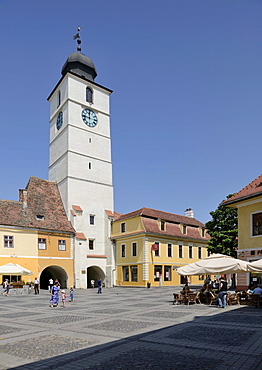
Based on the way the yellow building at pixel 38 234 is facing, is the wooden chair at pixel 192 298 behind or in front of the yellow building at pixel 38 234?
in front

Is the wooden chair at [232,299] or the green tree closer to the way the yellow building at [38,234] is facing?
the wooden chair

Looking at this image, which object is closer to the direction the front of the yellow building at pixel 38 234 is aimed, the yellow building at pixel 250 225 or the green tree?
the yellow building

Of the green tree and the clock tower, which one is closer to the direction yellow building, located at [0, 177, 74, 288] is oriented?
the green tree

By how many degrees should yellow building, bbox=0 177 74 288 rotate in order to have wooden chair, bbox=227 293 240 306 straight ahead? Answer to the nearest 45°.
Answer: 0° — it already faces it

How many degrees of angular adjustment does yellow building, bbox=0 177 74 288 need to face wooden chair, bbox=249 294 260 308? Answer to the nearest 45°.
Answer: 0° — it already faces it

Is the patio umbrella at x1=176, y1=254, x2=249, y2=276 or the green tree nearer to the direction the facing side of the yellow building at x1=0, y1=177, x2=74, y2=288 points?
the patio umbrella

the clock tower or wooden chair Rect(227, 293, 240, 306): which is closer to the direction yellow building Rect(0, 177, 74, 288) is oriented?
the wooden chair

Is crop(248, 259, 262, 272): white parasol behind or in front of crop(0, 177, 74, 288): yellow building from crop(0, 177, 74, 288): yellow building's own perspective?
in front

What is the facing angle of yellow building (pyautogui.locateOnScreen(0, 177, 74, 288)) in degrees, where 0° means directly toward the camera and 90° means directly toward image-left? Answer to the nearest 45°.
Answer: approximately 0°

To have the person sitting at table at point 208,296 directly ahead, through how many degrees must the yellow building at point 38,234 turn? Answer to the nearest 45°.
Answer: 0° — it already faces them

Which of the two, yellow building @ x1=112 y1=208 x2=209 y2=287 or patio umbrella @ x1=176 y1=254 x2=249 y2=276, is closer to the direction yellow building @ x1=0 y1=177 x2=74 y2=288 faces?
the patio umbrella
